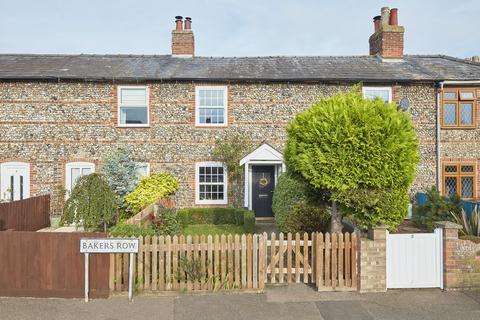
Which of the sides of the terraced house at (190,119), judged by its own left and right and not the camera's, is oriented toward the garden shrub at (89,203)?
front

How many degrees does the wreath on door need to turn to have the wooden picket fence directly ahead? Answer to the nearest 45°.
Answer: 0° — it already faces it

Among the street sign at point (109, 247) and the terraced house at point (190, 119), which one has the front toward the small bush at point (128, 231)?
the terraced house

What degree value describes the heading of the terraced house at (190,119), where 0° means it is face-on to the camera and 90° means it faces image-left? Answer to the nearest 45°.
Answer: approximately 0°

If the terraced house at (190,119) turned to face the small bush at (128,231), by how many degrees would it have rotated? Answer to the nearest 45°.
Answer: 0° — it already faces it

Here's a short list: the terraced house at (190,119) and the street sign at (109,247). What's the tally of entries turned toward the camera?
2

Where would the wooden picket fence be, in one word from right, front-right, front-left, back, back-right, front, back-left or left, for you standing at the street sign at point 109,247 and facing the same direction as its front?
left
